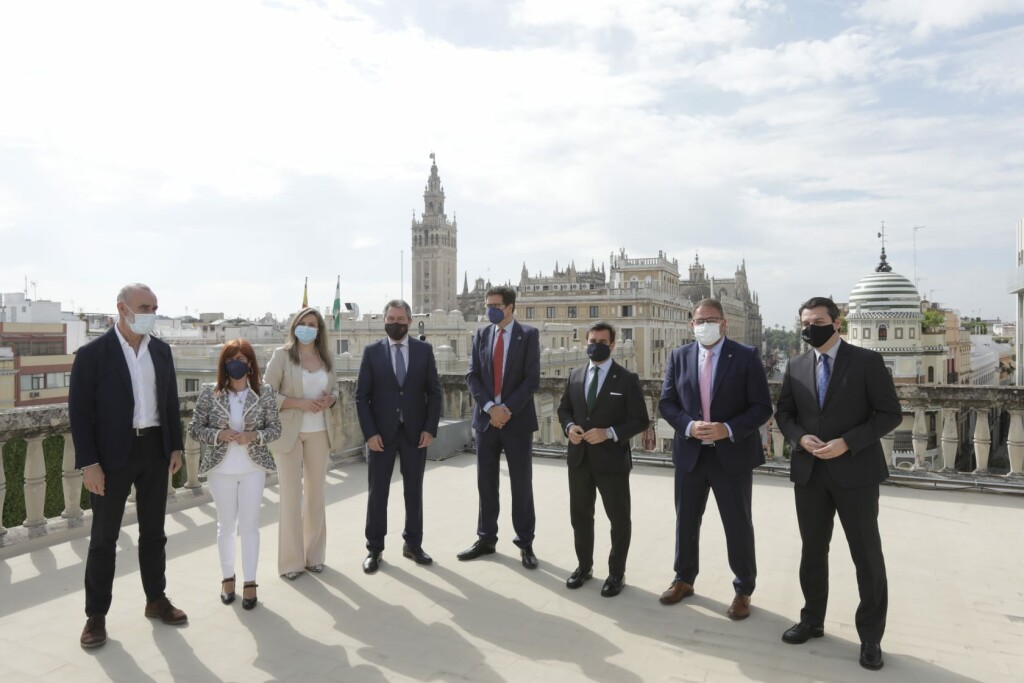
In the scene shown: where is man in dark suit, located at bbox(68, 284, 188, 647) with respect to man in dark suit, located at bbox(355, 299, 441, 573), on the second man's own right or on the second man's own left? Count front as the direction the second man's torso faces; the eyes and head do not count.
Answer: on the second man's own right

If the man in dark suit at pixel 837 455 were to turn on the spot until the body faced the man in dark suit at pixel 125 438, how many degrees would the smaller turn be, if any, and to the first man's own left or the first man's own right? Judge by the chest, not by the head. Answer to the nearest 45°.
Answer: approximately 45° to the first man's own right

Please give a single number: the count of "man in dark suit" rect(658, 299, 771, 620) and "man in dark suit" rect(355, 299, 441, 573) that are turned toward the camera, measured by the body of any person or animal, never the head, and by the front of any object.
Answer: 2

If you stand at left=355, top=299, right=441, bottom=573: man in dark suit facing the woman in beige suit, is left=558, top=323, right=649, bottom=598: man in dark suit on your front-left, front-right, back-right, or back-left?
back-left

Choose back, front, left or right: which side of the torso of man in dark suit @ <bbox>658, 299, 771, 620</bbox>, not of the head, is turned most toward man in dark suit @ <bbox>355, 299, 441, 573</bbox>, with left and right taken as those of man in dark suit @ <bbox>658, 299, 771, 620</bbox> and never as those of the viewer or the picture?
right
